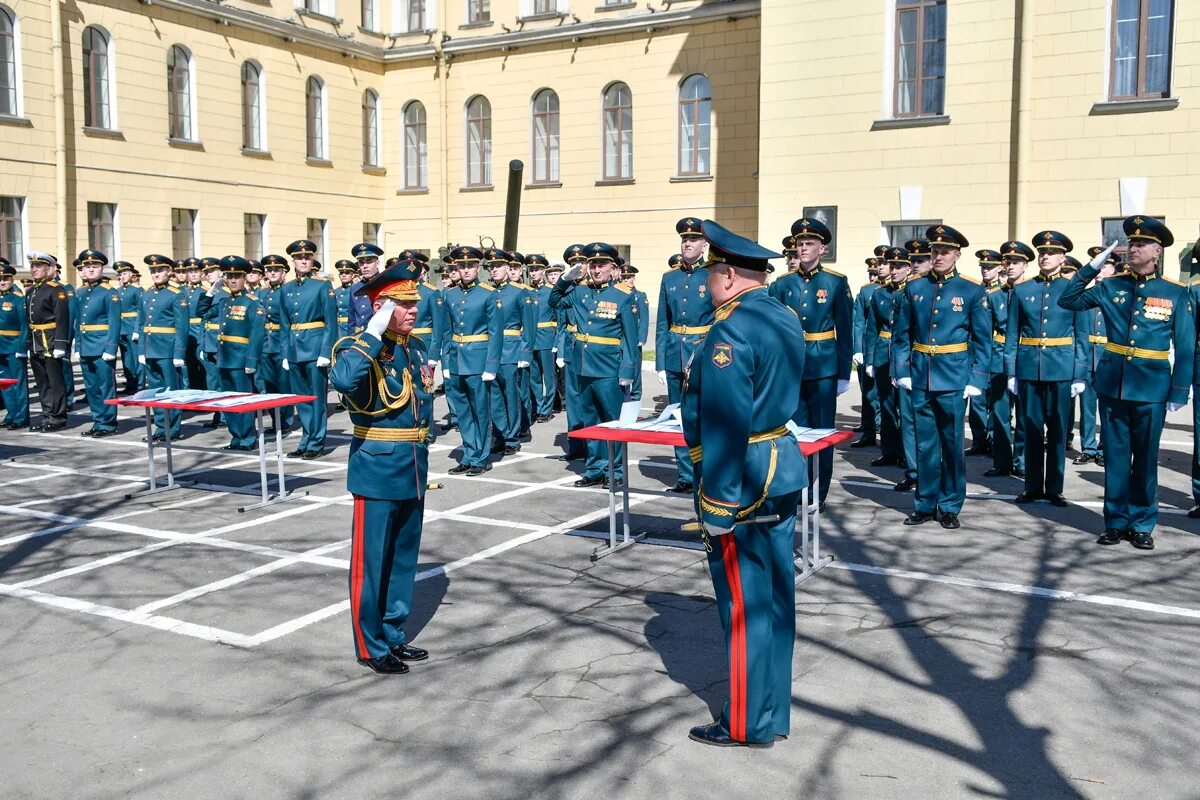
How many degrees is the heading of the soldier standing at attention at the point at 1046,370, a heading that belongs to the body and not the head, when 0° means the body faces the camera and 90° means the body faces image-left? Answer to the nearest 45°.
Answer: approximately 0°

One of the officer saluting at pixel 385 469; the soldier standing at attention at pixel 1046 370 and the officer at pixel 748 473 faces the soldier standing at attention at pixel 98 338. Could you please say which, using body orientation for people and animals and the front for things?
the officer

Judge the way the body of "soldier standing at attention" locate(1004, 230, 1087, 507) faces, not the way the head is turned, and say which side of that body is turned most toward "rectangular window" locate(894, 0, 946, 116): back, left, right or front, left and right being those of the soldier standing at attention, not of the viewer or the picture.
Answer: back

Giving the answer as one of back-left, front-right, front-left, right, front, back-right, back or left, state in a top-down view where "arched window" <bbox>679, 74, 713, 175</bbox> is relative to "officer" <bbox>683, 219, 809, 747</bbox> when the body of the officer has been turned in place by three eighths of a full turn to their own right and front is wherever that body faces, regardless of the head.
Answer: left

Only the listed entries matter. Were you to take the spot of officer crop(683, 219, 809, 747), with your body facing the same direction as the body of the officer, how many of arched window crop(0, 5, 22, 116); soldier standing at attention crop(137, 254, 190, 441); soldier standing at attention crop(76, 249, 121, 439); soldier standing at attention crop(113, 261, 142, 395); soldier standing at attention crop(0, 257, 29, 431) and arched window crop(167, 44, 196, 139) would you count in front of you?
6

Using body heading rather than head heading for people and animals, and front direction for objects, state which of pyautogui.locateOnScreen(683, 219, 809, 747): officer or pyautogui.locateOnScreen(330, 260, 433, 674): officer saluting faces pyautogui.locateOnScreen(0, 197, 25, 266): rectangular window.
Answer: the officer

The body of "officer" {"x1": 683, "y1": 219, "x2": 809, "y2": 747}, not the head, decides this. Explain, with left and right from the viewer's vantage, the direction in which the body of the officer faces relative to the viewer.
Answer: facing away from the viewer and to the left of the viewer

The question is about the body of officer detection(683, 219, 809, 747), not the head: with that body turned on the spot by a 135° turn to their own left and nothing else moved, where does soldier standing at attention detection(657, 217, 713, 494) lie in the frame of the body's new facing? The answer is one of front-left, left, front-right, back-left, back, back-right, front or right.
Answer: back

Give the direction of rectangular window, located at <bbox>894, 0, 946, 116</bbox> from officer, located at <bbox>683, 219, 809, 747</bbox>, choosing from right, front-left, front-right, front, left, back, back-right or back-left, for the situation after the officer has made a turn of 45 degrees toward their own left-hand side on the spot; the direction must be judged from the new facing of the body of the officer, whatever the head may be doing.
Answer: right

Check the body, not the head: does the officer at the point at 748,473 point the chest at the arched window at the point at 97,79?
yes

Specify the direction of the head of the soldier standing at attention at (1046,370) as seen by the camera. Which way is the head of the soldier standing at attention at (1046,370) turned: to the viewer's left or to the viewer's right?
to the viewer's left

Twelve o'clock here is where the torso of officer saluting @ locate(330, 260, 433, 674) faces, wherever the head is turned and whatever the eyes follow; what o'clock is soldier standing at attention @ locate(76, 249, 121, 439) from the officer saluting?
The soldier standing at attention is roughly at 7 o'clock from the officer saluting.

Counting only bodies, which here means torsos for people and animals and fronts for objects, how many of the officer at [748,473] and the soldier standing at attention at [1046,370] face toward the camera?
1

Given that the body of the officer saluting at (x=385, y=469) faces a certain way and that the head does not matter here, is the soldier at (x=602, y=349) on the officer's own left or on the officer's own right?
on the officer's own left

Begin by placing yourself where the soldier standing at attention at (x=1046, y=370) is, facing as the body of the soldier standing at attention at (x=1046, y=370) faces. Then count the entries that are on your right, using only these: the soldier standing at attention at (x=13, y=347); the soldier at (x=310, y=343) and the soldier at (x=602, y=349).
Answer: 3

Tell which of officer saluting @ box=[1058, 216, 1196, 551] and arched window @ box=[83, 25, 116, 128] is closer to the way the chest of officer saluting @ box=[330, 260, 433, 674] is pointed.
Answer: the officer saluting
